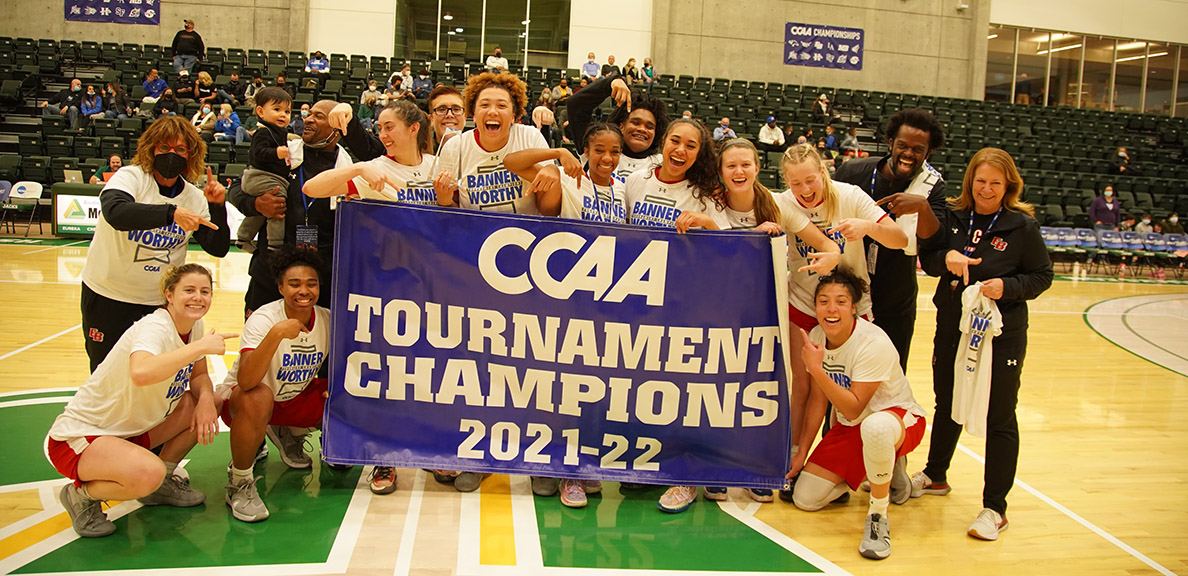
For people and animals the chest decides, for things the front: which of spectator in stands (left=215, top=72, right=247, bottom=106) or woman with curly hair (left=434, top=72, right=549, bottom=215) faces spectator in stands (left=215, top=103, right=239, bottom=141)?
spectator in stands (left=215, top=72, right=247, bottom=106)

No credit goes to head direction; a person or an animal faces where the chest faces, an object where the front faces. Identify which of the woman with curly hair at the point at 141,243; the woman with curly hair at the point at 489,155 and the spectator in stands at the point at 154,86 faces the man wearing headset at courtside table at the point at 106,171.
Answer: the spectator in stands at the point at 154,86

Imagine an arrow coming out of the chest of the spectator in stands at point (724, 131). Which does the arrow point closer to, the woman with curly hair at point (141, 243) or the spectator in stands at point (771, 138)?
the woman with curly hair

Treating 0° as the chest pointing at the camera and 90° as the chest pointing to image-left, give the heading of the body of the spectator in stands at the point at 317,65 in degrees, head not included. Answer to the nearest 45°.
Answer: approximately 0°

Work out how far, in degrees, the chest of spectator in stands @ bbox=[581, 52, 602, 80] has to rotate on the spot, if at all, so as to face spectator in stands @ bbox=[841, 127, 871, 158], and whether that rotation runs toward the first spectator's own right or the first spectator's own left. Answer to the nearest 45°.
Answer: approximately 45° to the first spectator's own left

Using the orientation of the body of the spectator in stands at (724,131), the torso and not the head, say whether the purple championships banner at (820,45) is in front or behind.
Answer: behind

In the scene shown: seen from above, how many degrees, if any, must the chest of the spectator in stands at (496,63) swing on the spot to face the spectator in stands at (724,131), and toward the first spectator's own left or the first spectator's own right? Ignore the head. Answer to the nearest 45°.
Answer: approximately 45° to the first spectator's own left

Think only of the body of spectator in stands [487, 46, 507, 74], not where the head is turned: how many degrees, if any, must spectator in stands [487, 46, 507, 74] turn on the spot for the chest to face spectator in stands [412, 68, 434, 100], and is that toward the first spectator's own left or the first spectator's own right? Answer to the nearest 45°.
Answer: approximately 45° to the first spectator's own right

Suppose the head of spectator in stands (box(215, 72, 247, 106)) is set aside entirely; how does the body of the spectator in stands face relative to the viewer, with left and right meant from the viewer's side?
facing the viewer

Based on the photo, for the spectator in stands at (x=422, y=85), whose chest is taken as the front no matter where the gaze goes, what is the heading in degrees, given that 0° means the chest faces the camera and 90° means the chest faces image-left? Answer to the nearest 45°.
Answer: approximately 0°

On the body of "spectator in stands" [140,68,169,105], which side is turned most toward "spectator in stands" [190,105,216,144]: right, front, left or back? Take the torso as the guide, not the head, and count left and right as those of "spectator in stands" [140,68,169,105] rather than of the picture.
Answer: front

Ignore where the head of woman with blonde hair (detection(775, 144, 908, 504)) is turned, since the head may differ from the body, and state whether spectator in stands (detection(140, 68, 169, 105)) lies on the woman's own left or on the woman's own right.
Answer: on the woman's own right

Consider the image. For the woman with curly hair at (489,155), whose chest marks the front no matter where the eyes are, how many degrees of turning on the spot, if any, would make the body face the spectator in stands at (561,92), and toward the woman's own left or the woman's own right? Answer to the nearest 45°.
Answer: approximately 180°

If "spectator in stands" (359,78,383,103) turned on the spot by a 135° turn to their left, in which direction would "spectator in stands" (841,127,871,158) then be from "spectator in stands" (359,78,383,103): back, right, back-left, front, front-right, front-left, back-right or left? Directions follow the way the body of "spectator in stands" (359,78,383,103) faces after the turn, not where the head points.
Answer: front-right

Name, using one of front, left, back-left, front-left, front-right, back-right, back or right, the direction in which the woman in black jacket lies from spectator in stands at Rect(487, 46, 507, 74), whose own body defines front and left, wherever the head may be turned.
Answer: front

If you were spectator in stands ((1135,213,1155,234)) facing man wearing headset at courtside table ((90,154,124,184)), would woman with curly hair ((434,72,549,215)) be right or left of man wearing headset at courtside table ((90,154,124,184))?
left

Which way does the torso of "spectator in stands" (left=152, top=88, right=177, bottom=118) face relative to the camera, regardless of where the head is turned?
toward the camera
